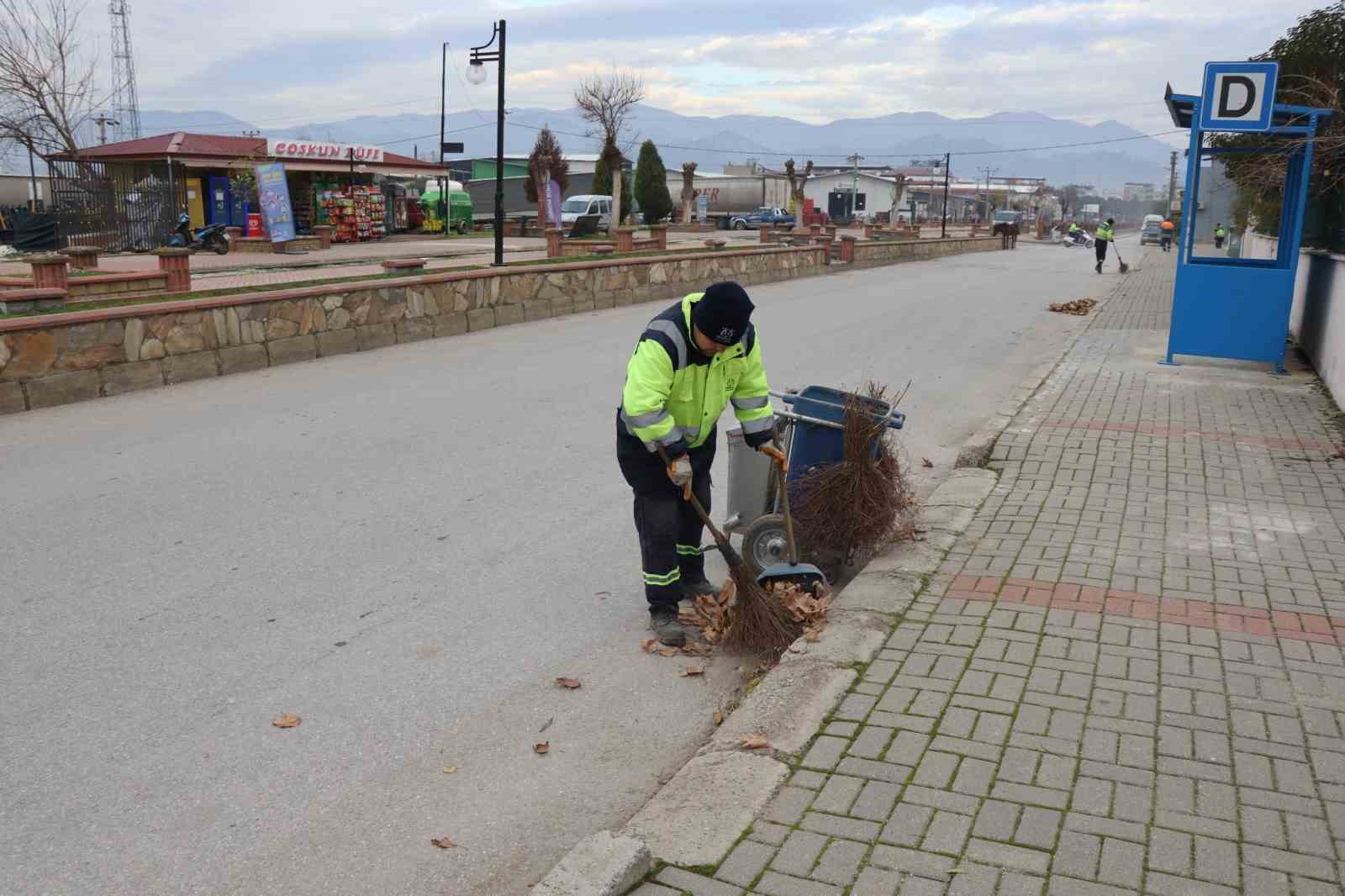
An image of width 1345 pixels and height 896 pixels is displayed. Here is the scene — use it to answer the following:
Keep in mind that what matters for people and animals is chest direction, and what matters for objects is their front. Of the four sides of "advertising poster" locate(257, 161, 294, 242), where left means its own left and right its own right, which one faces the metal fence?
right

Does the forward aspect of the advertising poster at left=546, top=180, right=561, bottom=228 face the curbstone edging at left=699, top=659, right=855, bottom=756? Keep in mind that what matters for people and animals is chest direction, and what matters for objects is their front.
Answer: yes

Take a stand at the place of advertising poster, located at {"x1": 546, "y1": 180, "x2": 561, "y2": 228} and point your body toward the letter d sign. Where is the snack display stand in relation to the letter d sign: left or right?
right

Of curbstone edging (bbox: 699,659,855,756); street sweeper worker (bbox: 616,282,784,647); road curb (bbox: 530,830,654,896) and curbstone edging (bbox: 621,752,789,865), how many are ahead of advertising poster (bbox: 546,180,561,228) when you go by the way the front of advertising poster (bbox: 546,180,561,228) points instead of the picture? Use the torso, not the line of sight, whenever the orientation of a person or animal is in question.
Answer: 4

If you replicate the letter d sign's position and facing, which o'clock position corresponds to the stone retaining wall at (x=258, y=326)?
The stone retaining wall is roughly at 2 o'clock from the letter d sign.

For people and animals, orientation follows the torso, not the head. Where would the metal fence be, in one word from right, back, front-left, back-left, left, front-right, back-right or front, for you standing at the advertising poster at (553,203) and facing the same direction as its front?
front-right

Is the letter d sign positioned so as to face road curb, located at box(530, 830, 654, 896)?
yes

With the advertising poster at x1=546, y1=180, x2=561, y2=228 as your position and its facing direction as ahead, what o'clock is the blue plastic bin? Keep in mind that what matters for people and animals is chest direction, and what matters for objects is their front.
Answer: The blue plastic bin is roughly at 12 o'clock from the advertising poster.
